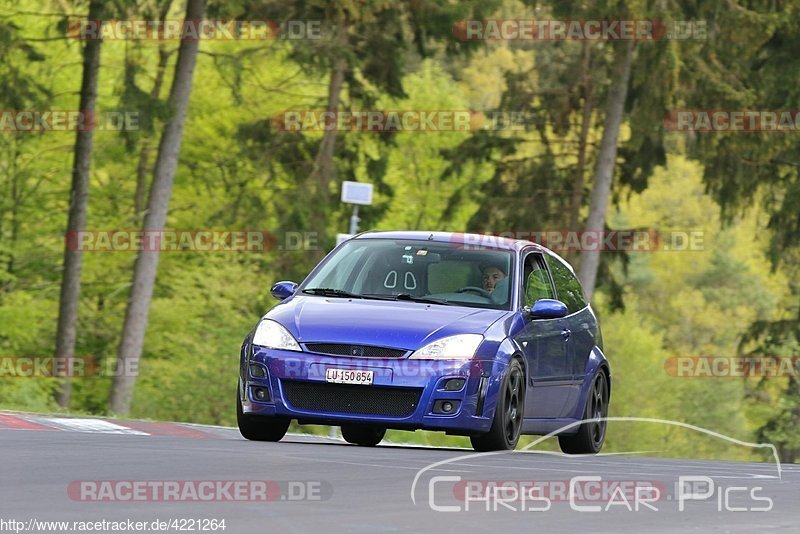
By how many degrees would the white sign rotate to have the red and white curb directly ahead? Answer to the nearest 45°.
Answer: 0° — it already faces it

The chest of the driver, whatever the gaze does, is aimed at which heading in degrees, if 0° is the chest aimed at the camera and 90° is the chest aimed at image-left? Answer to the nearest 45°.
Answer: approximately 45°

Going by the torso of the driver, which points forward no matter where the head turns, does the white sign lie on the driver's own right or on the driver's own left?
on the driver's own right

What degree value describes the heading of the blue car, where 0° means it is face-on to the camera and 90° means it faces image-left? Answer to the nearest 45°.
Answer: approximately 45°

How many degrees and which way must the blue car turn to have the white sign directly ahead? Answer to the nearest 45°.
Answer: approximately 135° to its right

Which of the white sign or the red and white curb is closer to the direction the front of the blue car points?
the red and white curb

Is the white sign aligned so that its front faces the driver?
yes

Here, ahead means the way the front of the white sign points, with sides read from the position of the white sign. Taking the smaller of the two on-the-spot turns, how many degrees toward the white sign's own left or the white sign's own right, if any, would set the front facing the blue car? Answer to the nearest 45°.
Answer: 0° — it already faces it
